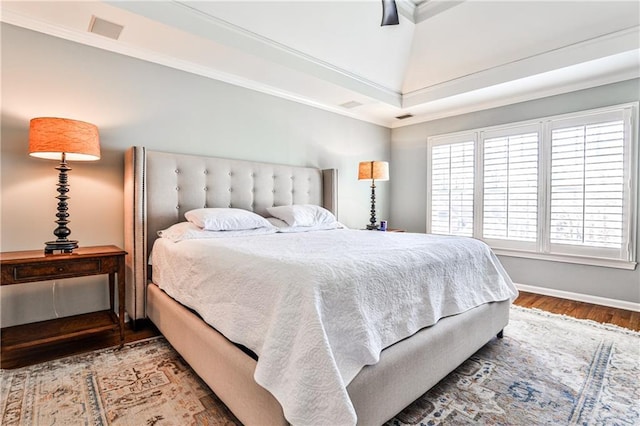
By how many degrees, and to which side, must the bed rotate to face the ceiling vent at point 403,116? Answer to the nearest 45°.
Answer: approximately 90° to its left

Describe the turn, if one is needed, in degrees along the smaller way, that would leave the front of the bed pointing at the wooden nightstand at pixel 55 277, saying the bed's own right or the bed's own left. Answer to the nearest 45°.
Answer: approximately 135° to the bed's own right

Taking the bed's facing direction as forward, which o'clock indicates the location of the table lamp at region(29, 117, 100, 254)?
The table lamp is roughly at 5 o'clock from the bed.

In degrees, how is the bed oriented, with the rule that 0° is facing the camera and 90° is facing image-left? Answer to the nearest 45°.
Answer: approximately 315°
